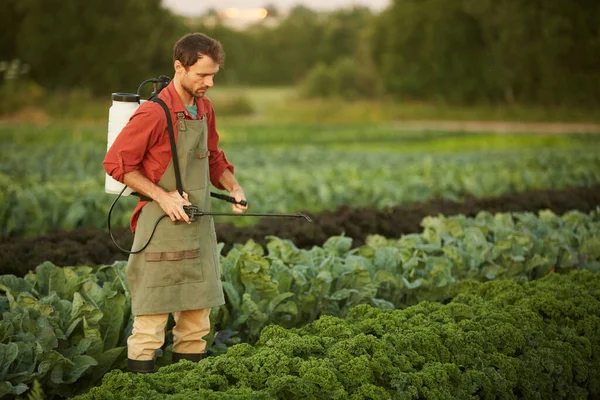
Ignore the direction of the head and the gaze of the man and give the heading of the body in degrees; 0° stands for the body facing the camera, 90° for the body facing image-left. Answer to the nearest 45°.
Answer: approximately 315°
